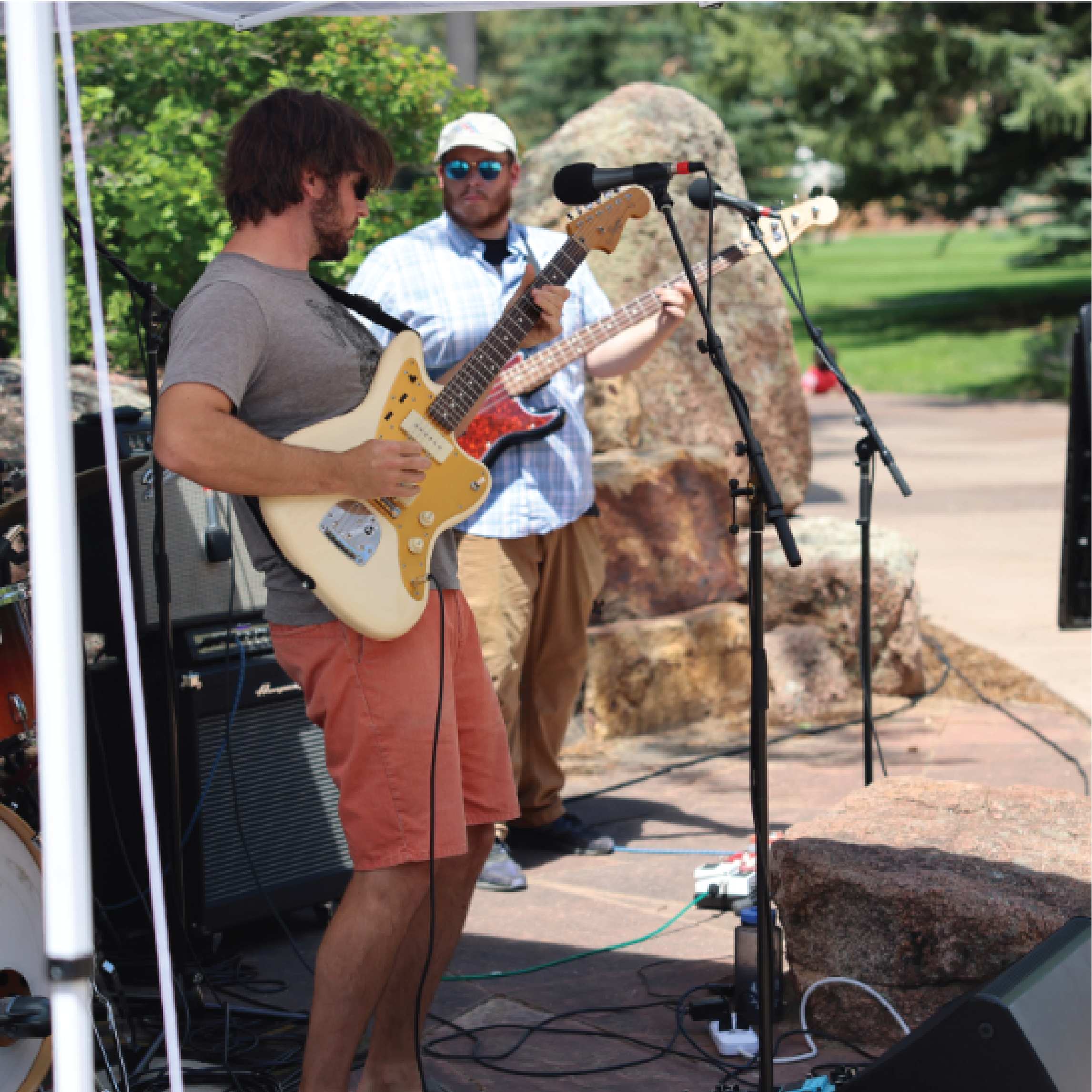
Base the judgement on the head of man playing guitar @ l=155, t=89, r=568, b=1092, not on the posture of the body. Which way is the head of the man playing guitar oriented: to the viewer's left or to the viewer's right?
to the viewer's right

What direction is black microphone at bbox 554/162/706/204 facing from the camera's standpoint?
to the viewer's left

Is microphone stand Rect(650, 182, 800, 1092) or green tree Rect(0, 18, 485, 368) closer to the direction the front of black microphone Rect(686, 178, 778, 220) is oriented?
the green tree

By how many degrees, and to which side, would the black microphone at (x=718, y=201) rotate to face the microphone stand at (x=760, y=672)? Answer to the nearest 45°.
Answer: approximately 90° to its left

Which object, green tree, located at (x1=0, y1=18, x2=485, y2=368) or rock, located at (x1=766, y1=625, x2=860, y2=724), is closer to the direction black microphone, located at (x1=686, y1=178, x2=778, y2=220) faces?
the green tree

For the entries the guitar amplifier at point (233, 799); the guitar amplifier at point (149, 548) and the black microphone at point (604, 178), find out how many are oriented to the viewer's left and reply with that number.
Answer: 1

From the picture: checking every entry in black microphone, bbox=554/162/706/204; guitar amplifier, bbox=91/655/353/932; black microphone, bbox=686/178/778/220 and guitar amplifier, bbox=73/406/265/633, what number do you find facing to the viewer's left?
2

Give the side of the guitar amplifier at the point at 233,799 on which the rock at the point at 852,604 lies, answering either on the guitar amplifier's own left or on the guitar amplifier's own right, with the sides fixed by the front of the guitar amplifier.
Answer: on the guitar amplifier's own left

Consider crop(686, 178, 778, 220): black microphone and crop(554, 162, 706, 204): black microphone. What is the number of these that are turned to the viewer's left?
2

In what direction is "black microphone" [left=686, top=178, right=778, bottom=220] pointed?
to the viewer's left

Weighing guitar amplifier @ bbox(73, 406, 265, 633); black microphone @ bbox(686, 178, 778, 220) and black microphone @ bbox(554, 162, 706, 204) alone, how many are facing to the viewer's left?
2

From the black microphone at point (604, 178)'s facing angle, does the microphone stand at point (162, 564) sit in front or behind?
in front

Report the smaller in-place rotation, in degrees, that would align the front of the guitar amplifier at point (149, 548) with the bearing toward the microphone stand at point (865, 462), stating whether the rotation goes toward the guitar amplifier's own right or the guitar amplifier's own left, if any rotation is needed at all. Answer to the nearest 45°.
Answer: approximately 45° to the guitar amplifier's own left
